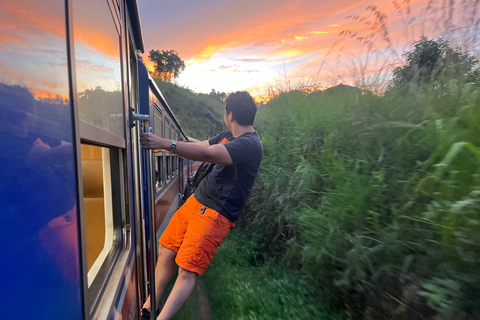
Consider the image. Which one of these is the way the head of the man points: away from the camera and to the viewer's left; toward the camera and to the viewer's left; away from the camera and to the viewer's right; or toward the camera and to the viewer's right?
away from the camera and to the viewer's left

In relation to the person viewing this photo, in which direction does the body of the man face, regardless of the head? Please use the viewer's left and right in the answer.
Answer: facing to the left of the viewer
